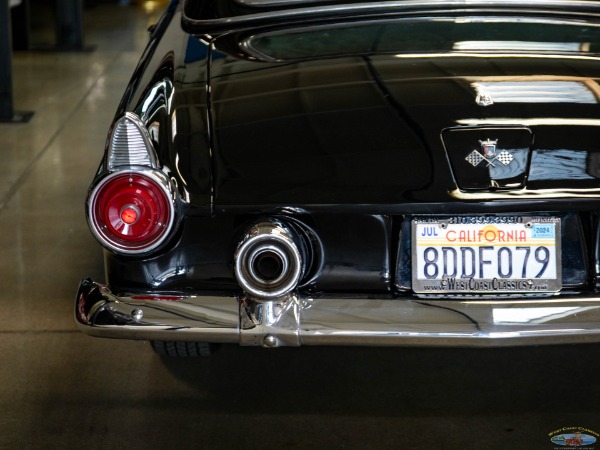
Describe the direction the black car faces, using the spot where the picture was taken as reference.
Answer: facing away from the viewer
